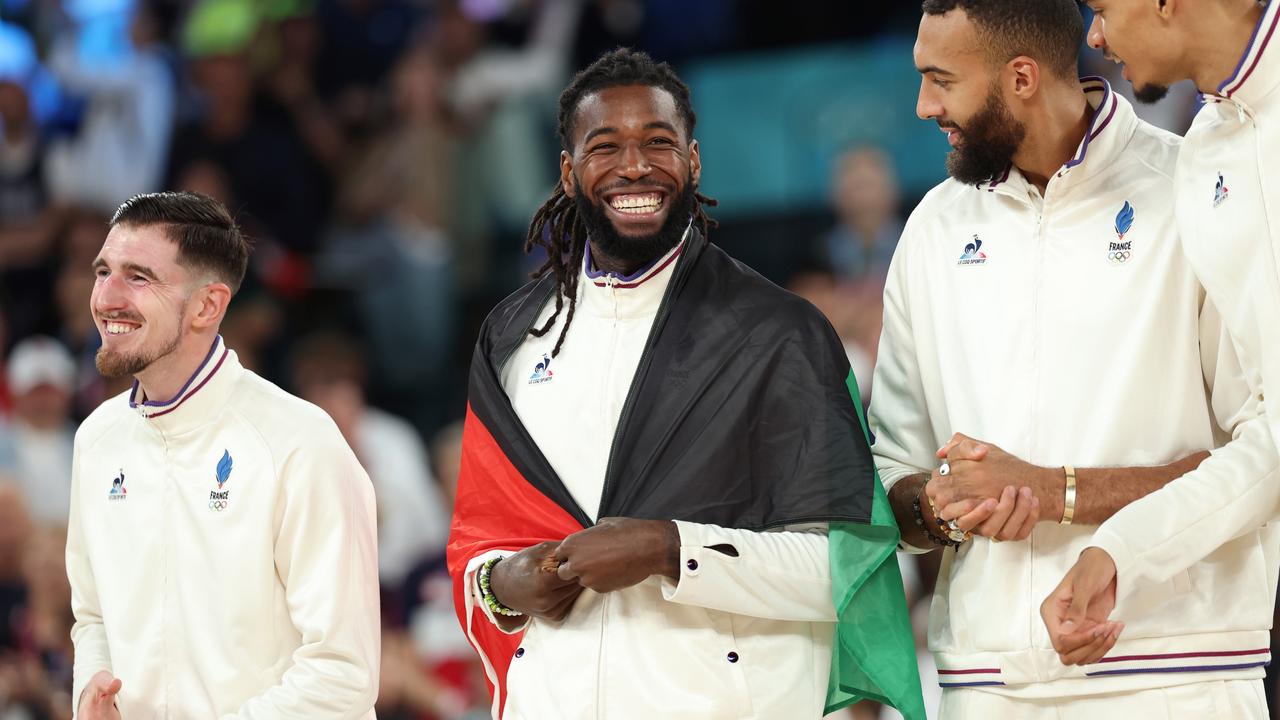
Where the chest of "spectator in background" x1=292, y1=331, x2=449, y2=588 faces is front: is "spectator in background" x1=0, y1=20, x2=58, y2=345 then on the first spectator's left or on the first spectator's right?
on the first spectator's right

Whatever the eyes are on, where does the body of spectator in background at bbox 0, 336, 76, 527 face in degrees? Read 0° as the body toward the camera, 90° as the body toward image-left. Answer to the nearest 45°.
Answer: approximately 0°

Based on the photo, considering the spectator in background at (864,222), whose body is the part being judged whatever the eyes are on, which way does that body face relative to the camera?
toward the camera

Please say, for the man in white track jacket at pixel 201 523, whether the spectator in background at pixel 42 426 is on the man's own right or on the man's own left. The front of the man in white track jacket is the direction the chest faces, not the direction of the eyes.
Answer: on the man's own right

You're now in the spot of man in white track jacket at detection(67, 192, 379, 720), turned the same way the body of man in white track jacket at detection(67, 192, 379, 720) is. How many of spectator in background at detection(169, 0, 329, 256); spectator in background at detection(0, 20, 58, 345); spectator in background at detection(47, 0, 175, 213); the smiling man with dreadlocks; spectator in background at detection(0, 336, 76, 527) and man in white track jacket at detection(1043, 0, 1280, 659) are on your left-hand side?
2

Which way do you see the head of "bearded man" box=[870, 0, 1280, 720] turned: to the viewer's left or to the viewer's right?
to the viewer's left

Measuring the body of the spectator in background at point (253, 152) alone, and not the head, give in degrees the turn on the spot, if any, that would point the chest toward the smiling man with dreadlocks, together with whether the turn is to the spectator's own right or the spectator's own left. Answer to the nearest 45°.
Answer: approximately 45° to the spectator's own left

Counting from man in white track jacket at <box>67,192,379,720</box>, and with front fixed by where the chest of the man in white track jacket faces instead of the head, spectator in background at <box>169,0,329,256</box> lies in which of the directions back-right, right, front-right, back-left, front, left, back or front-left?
back-right

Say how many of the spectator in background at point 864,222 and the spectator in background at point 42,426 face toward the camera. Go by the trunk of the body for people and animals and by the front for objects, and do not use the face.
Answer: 2

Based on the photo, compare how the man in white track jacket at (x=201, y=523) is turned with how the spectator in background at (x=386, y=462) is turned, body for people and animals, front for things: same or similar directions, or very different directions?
same or similar directions

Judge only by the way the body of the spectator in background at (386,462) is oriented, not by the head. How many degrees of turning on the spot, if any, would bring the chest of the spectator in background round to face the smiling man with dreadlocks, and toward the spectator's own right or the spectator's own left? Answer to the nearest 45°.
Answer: approximately 45° to the spectator's own left

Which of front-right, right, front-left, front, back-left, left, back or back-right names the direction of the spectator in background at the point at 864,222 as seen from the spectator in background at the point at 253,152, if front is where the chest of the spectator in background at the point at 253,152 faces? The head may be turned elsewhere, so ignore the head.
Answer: left

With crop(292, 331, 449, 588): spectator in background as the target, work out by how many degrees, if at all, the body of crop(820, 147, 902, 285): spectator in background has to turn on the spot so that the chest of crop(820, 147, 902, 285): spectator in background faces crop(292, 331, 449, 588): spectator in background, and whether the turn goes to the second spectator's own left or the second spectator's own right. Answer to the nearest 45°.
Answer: approximately 90° to the second spectator's own right

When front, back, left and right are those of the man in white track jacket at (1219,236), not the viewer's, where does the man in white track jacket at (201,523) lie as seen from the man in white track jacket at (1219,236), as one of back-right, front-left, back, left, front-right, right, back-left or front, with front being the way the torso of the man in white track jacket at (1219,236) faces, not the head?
front-right

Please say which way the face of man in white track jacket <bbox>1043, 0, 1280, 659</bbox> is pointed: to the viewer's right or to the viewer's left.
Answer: to the viewer's left

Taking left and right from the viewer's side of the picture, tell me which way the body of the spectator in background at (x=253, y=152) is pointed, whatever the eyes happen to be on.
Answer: facing the viewer and to the left of the viewer
